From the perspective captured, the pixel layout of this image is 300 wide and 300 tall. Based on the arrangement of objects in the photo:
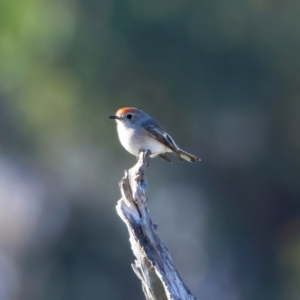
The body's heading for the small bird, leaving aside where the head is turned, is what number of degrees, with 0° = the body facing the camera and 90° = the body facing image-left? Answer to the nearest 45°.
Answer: approximately 90°
